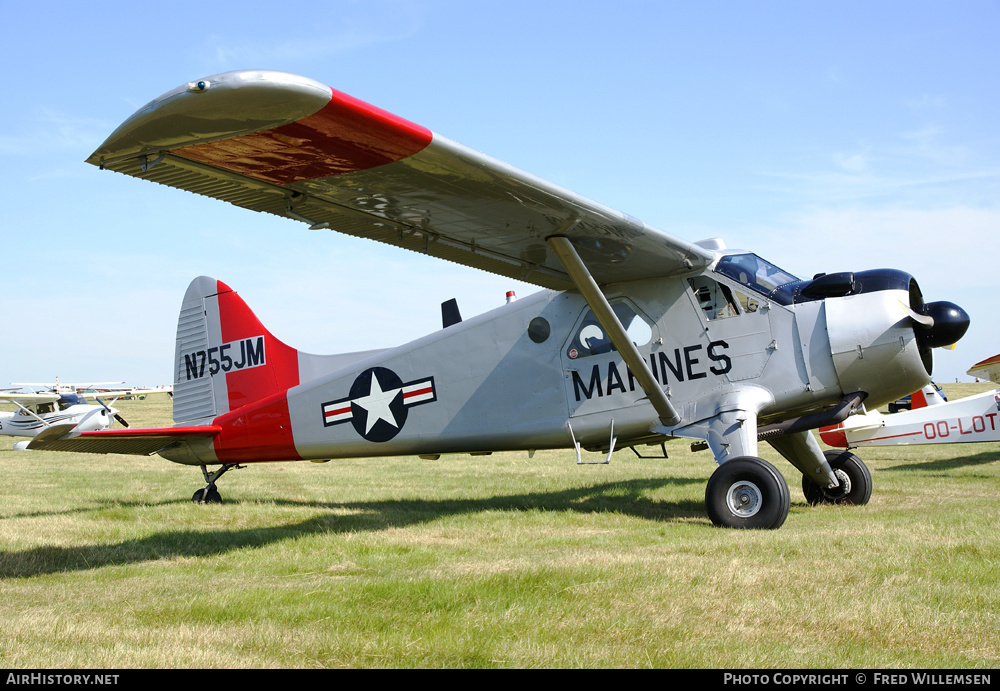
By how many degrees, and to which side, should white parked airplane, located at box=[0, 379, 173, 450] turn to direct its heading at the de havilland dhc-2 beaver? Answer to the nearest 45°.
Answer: approximately 45° to its right

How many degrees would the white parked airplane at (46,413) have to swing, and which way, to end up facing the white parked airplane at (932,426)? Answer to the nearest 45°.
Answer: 0° — it already faces it

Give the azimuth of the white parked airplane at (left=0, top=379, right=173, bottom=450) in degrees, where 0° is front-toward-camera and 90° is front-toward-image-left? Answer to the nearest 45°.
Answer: approximately 315°
